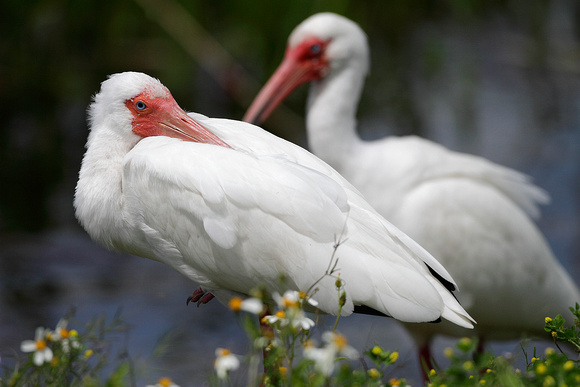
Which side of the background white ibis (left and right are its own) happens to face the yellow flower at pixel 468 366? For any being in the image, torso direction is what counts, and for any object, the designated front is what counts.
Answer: left

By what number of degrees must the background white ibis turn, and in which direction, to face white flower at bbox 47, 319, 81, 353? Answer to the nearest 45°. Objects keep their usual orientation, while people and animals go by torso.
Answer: approximately 90° to its left

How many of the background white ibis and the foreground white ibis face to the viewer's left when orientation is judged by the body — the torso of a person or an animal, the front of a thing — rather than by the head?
2

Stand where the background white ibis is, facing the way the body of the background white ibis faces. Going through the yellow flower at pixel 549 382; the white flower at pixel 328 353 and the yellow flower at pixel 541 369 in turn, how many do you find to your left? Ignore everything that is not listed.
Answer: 3

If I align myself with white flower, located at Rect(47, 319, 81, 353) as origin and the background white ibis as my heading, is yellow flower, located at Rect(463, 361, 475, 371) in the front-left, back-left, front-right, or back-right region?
front-right

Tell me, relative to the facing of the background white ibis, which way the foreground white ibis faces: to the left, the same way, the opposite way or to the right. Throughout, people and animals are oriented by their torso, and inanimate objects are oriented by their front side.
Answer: the same way

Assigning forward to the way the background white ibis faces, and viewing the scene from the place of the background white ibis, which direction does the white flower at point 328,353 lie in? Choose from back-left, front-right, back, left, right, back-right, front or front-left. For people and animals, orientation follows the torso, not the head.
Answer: left

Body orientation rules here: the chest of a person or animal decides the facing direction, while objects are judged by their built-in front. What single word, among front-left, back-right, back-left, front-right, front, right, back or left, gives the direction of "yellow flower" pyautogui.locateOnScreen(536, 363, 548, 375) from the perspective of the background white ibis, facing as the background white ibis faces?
left

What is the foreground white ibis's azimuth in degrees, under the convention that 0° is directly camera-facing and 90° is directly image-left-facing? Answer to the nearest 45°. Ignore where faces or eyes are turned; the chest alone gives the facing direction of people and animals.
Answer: approximately 90°

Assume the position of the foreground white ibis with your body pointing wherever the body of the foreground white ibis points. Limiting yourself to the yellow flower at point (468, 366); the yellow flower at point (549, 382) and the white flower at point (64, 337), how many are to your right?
0

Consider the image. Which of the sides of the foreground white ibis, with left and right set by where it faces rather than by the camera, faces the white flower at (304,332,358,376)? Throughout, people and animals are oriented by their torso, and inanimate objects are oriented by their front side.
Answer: left

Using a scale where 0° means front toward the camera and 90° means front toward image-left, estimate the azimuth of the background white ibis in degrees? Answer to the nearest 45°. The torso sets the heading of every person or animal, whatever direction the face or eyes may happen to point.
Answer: approximately 90°

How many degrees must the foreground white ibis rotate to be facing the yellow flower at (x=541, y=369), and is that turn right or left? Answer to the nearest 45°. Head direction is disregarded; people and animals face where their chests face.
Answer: approximately 135° to its left

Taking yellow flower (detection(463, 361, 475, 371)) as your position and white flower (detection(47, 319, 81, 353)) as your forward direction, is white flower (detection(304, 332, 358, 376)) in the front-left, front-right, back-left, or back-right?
front-left
